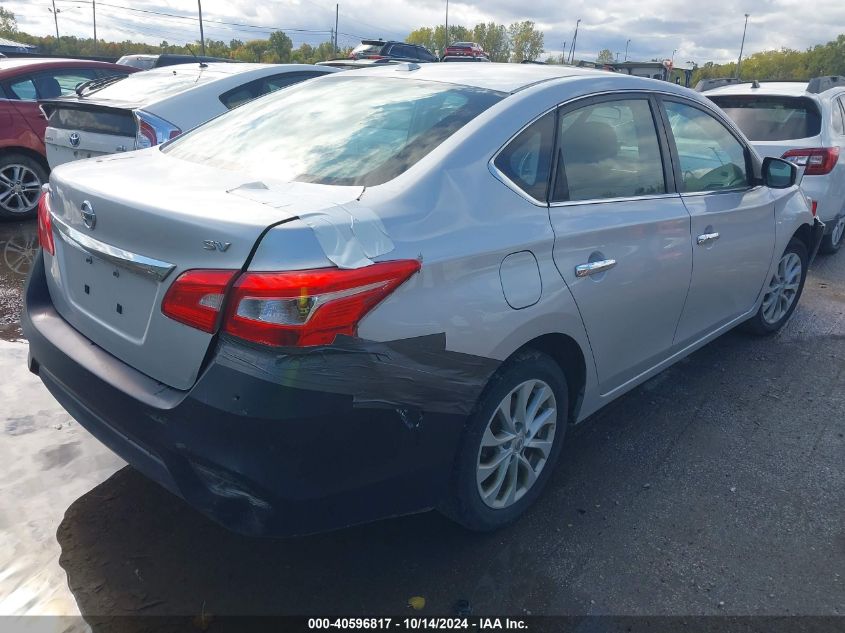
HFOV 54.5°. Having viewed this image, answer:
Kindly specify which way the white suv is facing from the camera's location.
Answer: facing away from the viewer and to the right of the viewer

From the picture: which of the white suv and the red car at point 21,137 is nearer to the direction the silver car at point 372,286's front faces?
the white suv

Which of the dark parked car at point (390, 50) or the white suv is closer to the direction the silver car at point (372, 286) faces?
the white suv

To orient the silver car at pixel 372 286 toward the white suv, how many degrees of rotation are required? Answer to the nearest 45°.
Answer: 0° — it already faces it

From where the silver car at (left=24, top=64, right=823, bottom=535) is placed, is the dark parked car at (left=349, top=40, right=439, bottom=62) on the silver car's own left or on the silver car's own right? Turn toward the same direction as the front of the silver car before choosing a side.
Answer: on the silver car's own left

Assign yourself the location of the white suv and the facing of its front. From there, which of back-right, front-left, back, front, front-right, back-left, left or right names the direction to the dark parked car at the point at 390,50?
left

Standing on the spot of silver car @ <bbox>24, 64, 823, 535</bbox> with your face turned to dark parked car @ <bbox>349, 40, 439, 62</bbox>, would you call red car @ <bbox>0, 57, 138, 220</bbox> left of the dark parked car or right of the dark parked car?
left

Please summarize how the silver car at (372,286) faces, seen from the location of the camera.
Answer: facing away from the viewer and to the right of the viewer

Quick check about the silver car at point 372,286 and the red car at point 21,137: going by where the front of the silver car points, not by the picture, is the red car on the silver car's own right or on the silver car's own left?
on the silver car's own left

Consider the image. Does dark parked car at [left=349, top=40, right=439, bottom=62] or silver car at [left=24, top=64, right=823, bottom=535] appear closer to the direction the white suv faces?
the dark parked car
